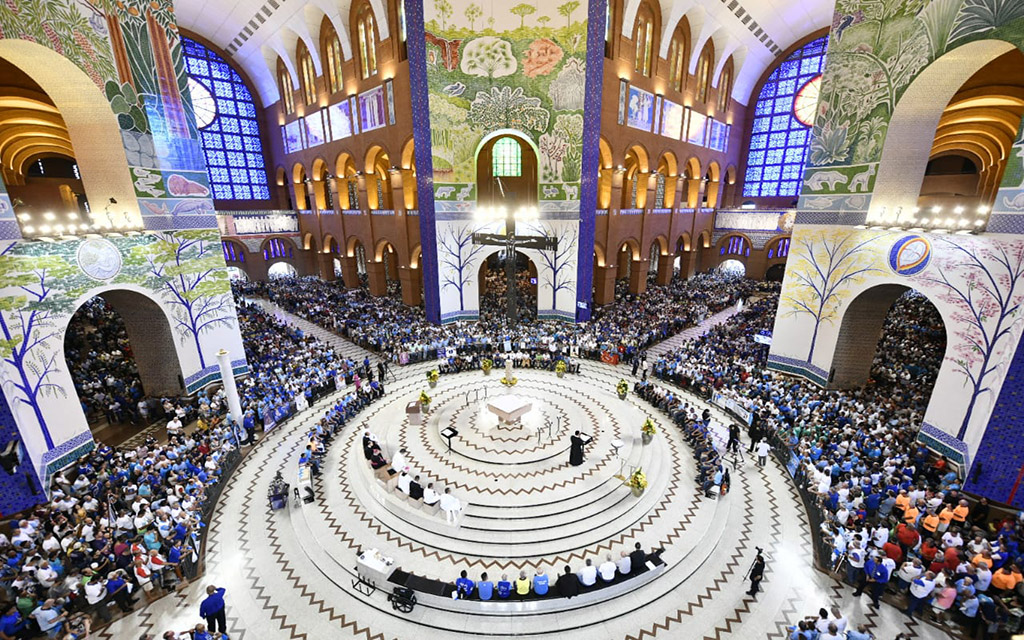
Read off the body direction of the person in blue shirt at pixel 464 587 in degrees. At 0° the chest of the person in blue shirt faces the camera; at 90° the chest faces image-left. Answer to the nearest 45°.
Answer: approximately 180°

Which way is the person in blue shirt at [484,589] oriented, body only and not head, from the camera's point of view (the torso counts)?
away from the camera

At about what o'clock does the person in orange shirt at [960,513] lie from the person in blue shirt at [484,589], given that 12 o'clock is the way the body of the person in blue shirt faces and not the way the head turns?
The person in orange shirt is roughly at 3 o'clock from the person in blue shirt.

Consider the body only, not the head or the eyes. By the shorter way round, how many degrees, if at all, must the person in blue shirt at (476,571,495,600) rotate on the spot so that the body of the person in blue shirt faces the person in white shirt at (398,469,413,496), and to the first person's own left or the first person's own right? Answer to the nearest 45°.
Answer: approximately 45° to the first person's own left

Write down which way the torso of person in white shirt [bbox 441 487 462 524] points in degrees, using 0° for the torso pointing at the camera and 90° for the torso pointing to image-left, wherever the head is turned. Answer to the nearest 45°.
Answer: approximately 225°

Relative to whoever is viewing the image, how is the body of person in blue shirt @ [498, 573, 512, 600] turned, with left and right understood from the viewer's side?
facing away from the viewer

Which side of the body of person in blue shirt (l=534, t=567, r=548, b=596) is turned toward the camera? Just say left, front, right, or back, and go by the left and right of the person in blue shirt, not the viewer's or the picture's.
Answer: back

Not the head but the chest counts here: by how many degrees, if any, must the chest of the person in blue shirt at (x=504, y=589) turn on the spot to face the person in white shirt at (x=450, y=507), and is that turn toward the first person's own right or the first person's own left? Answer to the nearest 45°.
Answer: approximately 45° to the first person's own left

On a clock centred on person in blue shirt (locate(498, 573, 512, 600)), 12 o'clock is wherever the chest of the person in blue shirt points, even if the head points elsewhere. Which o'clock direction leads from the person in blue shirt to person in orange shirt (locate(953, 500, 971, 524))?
The person in orange shirt is roughly at 3 o'clock from the person in blue shirt.

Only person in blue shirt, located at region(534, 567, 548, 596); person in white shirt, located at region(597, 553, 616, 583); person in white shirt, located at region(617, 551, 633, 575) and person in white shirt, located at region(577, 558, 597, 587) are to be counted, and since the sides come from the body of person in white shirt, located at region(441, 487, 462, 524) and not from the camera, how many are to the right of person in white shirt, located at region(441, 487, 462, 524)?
4

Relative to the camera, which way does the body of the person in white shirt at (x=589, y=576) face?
away from the camera

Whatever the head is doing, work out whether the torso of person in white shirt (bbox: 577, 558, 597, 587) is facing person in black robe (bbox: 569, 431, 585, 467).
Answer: yes
